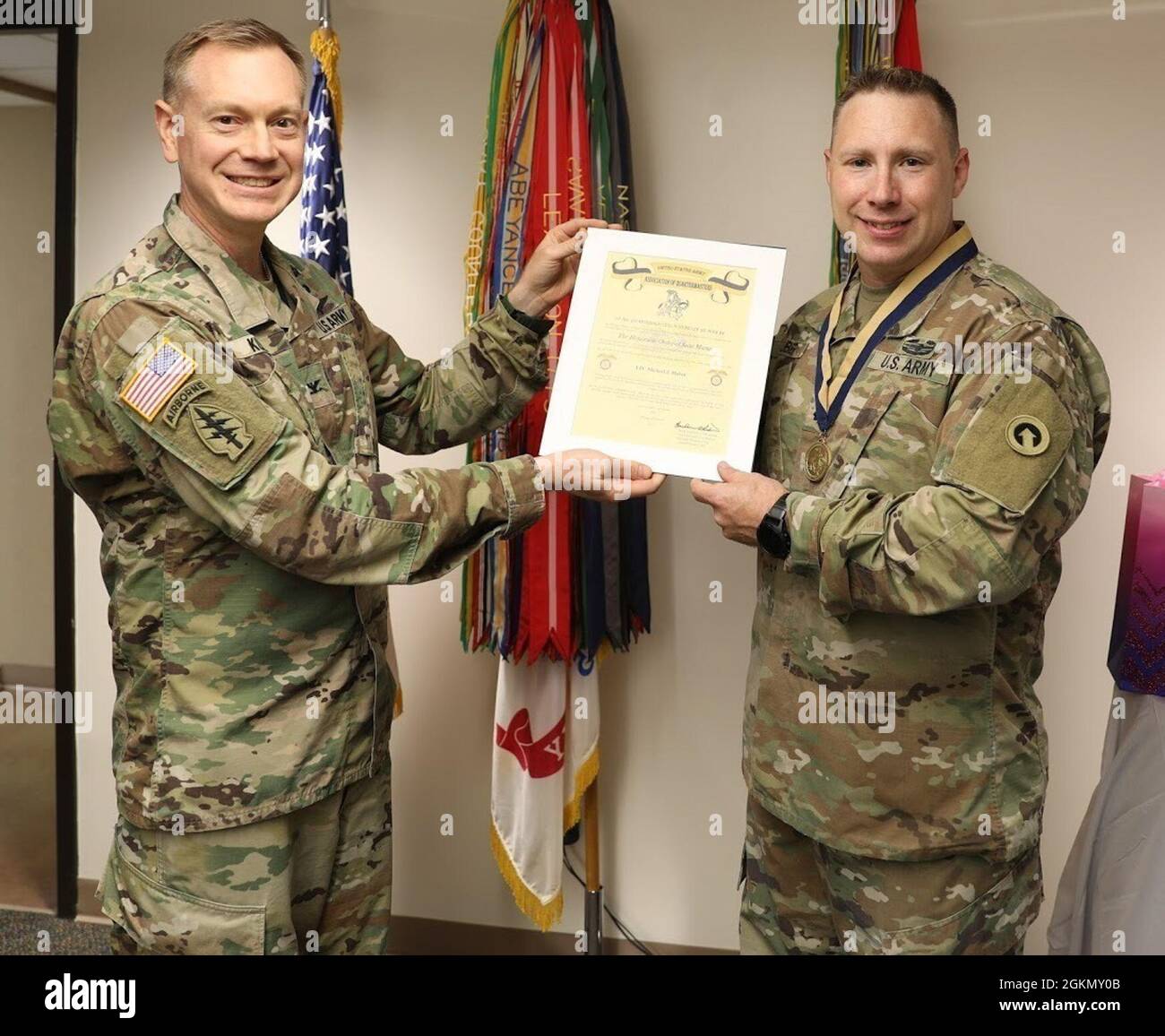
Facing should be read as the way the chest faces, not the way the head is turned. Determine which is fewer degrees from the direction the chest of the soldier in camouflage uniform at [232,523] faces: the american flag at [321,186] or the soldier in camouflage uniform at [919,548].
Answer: the soldier in camouflage uniform

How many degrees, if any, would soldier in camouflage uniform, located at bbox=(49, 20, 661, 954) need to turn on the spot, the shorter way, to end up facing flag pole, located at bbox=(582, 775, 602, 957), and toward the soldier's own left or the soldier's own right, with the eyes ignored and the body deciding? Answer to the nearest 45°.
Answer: approximately 90° to the soldier's own left

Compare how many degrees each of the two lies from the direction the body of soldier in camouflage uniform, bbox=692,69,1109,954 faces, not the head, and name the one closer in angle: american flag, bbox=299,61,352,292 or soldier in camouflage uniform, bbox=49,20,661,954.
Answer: the soldier in camouflage uniform

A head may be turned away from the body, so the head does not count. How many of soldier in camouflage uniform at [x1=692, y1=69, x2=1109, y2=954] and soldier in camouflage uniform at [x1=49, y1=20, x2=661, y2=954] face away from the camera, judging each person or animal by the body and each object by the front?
0

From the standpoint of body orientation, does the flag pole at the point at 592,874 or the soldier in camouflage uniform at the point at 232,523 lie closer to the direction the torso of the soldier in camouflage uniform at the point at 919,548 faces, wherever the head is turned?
the soldier in camouflage uniform

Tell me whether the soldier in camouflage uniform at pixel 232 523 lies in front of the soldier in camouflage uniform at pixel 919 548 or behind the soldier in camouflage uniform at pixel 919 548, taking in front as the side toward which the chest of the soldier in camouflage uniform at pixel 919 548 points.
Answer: in front

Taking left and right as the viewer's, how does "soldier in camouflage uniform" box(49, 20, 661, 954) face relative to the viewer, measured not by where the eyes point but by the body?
facing the viewer and to the right of the viewer

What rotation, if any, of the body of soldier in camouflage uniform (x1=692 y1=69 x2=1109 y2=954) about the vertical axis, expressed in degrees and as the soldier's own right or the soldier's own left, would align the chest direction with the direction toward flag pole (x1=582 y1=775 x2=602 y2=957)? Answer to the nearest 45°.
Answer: approximately 90° to the soldier's own right

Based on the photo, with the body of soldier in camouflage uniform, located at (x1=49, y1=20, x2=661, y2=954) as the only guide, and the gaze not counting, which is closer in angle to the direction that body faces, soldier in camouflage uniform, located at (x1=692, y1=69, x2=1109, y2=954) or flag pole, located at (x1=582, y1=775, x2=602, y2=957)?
the soldier in camouflage uniform

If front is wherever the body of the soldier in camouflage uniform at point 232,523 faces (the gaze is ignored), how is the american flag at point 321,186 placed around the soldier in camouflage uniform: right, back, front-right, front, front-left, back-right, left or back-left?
back-left

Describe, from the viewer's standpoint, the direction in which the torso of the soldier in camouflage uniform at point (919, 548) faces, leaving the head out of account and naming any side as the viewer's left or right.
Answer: facing the viewer and to the left of the viewer
